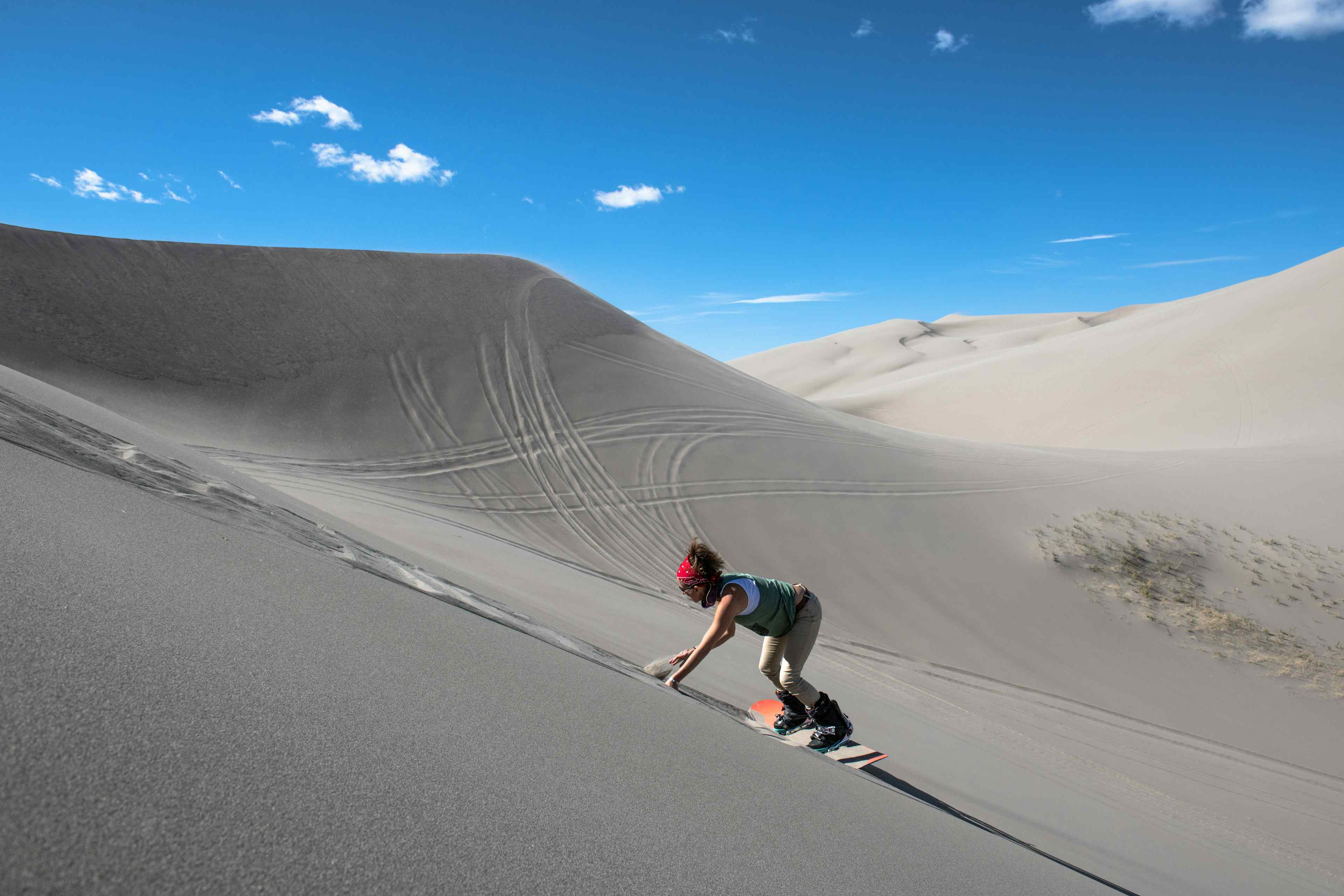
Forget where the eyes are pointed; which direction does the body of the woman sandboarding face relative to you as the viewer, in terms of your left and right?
facing to the left of the viewer

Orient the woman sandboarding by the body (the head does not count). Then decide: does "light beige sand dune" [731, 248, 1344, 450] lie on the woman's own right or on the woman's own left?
on the woman's own right

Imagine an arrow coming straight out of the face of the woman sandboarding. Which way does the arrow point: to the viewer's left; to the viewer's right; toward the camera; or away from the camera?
to the viewer's left

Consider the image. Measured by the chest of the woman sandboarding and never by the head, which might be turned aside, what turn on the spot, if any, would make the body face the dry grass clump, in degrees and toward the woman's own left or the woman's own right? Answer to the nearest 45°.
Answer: approximately 135° to the woman's own right

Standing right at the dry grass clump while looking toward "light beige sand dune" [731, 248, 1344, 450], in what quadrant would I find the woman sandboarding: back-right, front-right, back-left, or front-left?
back-left
